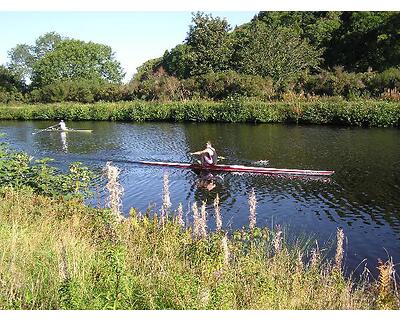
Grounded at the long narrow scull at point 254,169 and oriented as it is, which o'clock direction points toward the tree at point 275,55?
The tree is roughly at 9 o'clock from the long narrow scull.

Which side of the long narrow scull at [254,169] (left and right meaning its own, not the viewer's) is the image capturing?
right

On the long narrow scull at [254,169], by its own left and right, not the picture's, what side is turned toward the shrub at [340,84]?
left

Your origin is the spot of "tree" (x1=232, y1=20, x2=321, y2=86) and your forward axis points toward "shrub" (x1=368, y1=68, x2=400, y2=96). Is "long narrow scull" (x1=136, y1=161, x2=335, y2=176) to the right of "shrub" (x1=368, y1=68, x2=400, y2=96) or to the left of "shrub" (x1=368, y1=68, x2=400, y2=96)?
right

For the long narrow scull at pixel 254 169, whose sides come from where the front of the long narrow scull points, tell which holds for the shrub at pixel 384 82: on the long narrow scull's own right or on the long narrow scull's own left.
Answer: on the long narrow scull's own left
